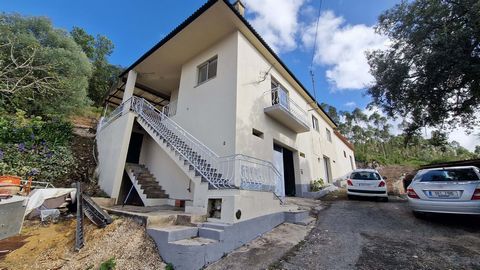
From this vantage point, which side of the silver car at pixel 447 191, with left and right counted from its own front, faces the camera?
back

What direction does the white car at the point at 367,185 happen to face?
away from the camera

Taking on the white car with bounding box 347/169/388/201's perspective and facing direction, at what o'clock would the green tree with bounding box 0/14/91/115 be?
The green tree is roughly at 8 o'clock from the white car.

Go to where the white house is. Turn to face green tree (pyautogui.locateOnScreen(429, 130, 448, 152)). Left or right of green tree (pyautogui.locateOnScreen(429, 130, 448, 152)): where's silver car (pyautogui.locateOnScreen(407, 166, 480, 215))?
right

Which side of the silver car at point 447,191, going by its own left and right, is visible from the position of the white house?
left

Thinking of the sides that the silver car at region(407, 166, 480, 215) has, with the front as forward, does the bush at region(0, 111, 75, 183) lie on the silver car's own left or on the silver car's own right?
on the silver car's own left
